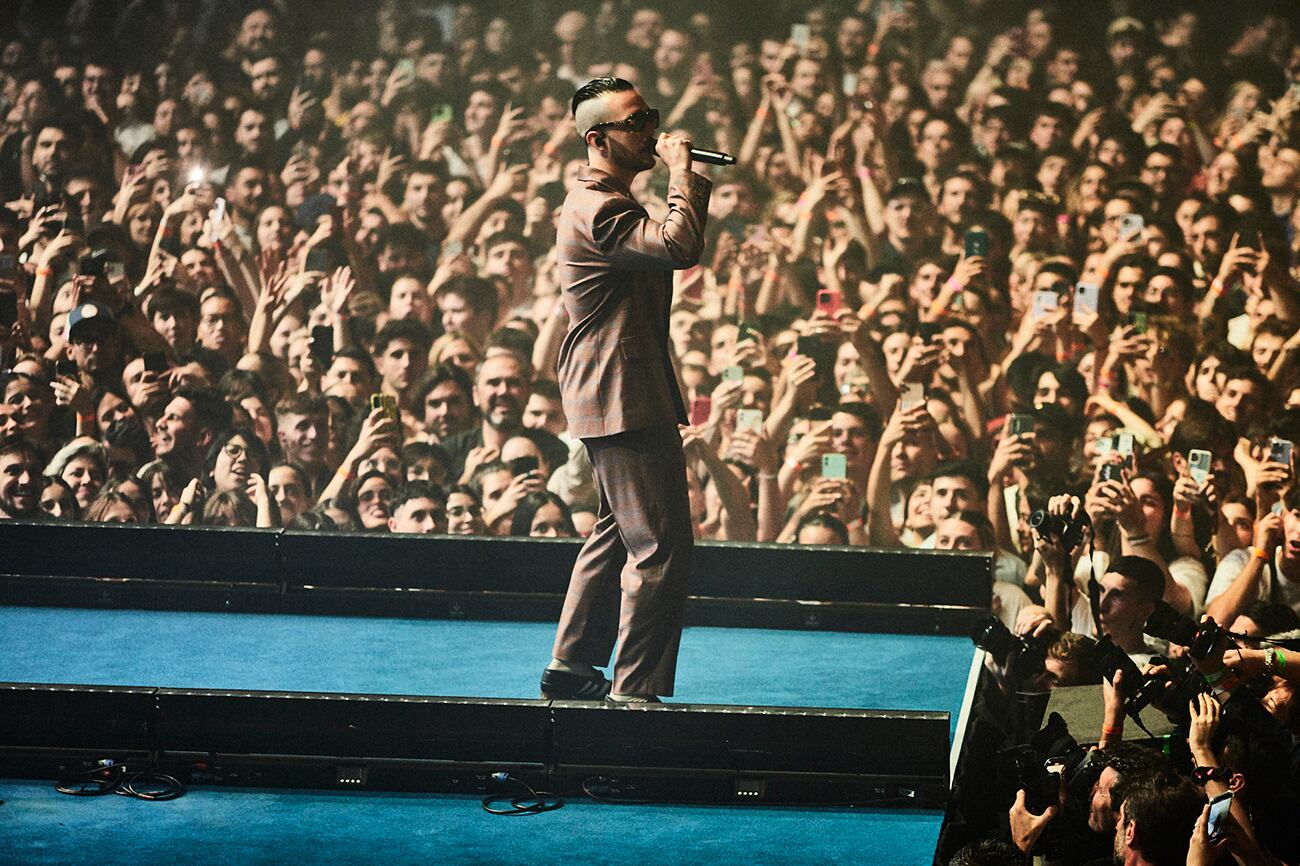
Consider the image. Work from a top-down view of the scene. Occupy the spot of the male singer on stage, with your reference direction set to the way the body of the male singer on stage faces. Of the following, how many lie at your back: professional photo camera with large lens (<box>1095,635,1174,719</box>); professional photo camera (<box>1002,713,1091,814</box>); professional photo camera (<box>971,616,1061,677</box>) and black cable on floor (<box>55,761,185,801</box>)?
1

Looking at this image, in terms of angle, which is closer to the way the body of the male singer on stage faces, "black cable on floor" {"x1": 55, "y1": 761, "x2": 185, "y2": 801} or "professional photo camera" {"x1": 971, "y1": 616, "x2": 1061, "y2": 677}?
the professional photo camera

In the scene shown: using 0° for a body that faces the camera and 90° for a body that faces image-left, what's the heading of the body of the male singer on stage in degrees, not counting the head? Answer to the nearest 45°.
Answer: approximately 270°

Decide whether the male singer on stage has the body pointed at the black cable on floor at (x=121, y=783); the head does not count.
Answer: no

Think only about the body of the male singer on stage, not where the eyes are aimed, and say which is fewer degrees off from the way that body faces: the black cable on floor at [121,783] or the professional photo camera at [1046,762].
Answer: the professional photo camera

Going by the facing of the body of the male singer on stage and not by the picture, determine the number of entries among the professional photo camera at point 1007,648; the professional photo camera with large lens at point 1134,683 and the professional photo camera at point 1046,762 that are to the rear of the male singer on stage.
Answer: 0

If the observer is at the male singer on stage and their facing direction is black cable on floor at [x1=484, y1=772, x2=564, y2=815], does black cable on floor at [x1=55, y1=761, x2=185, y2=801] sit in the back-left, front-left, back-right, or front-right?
front-right

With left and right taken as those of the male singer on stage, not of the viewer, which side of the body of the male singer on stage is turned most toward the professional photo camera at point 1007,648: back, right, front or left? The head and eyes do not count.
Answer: front
